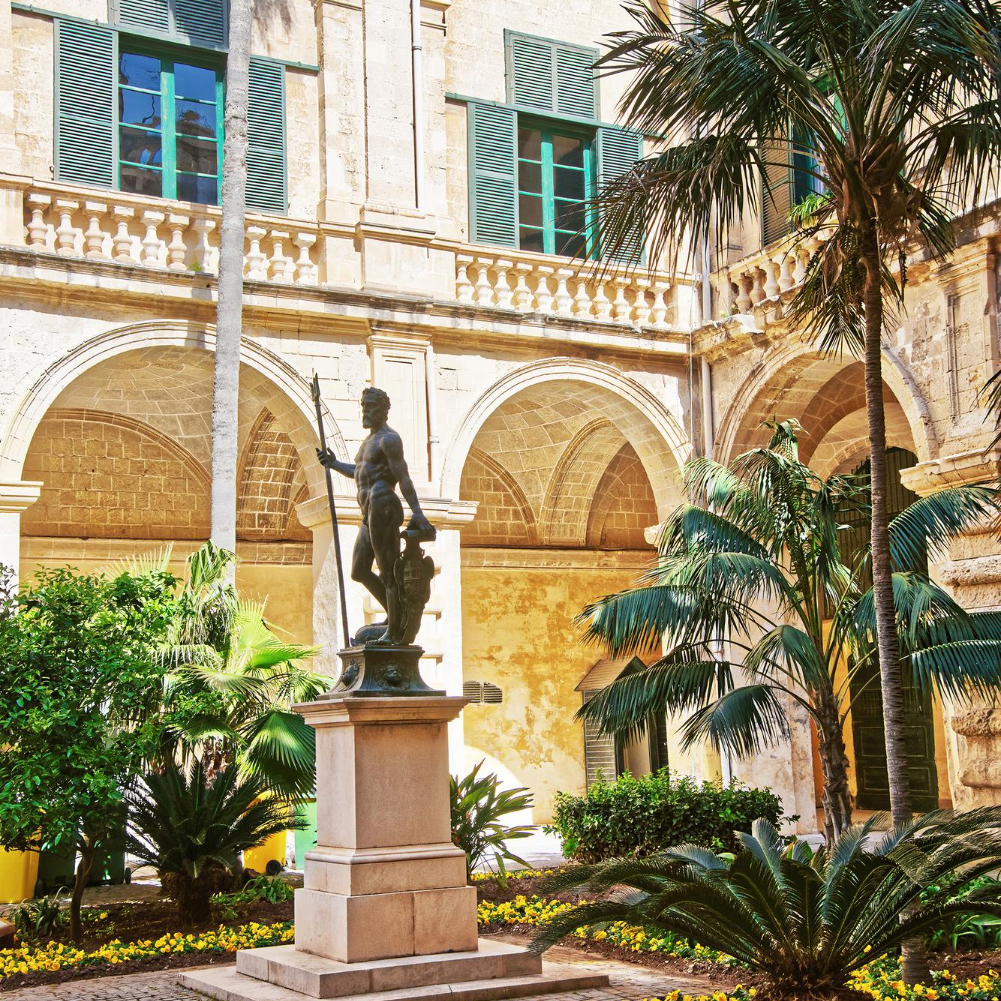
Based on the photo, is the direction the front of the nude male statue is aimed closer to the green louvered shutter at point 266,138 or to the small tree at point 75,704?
the small tree

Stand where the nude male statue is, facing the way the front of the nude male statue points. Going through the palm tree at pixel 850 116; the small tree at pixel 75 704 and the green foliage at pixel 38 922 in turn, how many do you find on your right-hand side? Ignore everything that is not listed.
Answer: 2

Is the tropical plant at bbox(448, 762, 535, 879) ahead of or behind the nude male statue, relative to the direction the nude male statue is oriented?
behind

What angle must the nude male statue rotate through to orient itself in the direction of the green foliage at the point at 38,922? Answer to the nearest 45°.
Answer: approximately 90° to its right

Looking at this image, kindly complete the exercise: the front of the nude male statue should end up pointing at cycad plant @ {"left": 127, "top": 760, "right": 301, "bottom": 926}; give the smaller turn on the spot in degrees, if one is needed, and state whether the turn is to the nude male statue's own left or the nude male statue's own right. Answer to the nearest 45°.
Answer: approximately 90° to the nude male statue's own right

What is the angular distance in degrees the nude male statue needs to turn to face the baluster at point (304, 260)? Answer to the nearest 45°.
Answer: approximately 135° to its right

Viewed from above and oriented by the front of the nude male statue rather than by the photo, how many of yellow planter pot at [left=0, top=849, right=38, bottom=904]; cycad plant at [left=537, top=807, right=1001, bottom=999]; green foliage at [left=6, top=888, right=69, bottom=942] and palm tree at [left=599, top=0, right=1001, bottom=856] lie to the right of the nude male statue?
2

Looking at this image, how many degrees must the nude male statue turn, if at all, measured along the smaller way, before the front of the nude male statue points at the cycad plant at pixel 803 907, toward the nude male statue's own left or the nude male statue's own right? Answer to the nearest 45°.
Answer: approximately 90° to the nude male statue's own left

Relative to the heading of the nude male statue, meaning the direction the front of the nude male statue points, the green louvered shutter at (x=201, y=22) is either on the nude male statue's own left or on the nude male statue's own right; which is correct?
on the nude male statue's own right

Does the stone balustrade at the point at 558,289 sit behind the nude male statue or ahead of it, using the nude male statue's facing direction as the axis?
behind

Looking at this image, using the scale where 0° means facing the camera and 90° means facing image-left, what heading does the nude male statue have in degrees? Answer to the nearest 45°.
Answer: approximately 45°

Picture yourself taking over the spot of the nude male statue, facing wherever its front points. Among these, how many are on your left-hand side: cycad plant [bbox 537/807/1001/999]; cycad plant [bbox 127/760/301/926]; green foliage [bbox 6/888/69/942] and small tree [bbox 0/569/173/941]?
1

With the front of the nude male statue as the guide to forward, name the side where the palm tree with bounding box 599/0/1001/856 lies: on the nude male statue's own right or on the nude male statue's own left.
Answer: on the nude male statue's own left

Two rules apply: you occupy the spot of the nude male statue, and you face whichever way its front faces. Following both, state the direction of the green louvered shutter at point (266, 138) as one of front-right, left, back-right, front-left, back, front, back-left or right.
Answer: back-right

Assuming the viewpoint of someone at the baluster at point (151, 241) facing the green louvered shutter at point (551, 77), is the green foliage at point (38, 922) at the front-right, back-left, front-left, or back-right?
back-right
